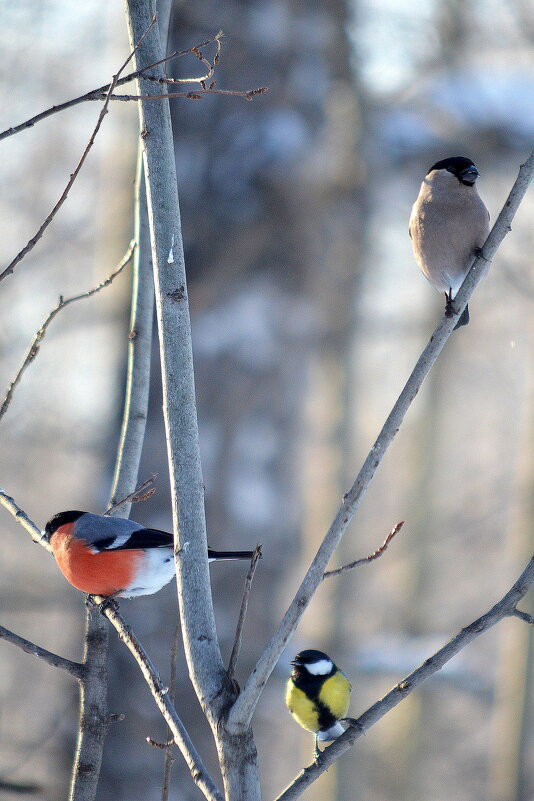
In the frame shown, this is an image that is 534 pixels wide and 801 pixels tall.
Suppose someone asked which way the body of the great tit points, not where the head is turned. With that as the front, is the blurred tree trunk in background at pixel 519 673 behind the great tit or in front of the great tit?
behind

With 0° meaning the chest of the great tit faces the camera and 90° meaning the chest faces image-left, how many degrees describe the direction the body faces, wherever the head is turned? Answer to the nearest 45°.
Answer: approximately 45°

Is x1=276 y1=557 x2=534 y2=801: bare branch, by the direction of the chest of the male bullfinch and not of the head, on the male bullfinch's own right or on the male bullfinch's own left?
on the male bullfinch's own left

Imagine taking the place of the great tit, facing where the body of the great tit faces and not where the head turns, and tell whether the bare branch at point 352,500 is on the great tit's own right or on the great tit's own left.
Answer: on the great tit's own left

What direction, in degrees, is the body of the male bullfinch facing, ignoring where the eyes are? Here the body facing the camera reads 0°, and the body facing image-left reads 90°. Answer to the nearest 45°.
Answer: approximately 90°
